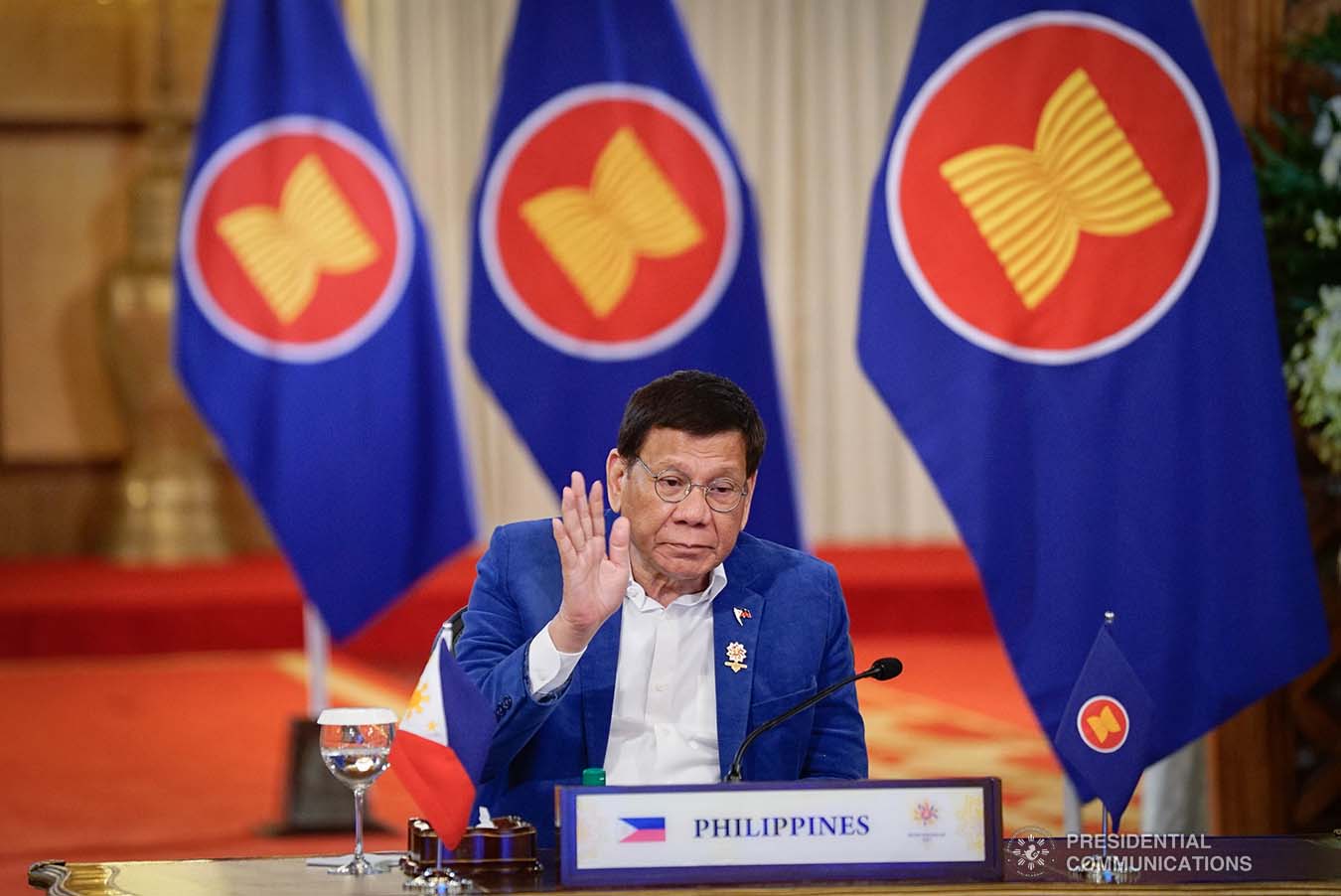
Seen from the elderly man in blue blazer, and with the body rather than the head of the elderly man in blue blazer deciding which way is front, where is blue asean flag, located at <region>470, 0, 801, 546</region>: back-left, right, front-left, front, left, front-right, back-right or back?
back

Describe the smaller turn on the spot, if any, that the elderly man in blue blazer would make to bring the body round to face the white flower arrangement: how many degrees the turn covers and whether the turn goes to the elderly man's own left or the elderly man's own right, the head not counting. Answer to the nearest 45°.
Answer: approximately 135° to the elderly man's own left

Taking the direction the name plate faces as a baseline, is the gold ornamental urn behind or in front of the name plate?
behind

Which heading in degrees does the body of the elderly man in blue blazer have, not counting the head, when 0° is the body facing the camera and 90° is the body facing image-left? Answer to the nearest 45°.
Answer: approximately 0°

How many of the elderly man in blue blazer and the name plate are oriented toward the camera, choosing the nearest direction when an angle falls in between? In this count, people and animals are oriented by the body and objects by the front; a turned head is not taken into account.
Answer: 2

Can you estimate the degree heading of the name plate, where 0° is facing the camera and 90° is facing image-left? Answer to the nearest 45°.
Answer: approximately 0°

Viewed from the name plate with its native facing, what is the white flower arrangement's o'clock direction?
The white flower arrangement is roughly at 7 o'clock from the name plate.

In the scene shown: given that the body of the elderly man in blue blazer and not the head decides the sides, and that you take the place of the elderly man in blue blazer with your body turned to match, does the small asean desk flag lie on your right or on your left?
on your left
